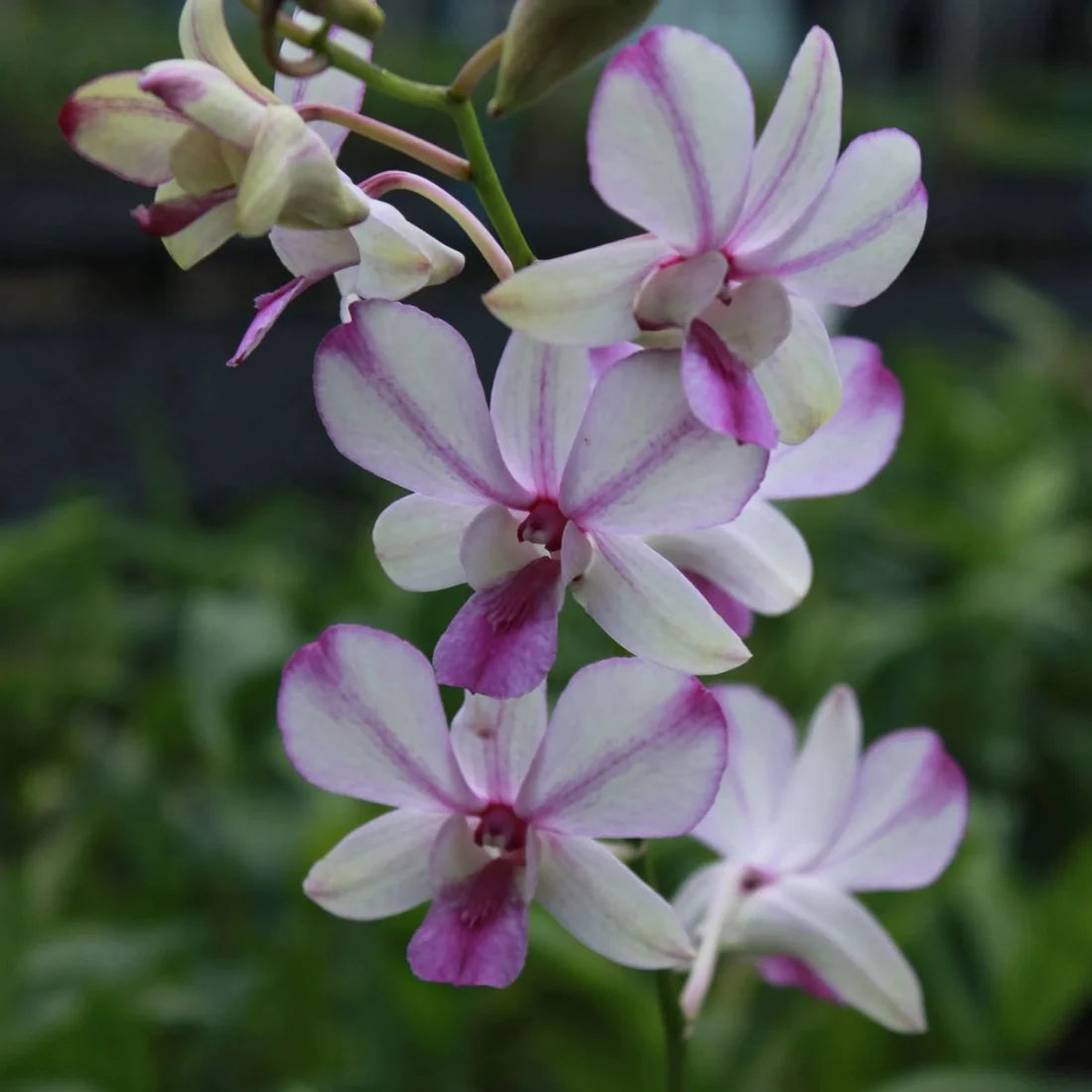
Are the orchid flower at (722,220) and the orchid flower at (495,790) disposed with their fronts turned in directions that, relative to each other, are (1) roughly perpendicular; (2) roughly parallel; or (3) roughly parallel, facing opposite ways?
roughly parallel

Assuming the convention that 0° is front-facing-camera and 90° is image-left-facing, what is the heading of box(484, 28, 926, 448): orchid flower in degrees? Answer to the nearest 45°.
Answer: approximately 0°

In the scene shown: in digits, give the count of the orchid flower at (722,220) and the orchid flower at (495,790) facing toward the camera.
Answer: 2

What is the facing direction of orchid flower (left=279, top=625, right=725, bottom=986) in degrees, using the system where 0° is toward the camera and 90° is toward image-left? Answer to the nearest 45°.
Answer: approximately 0°
